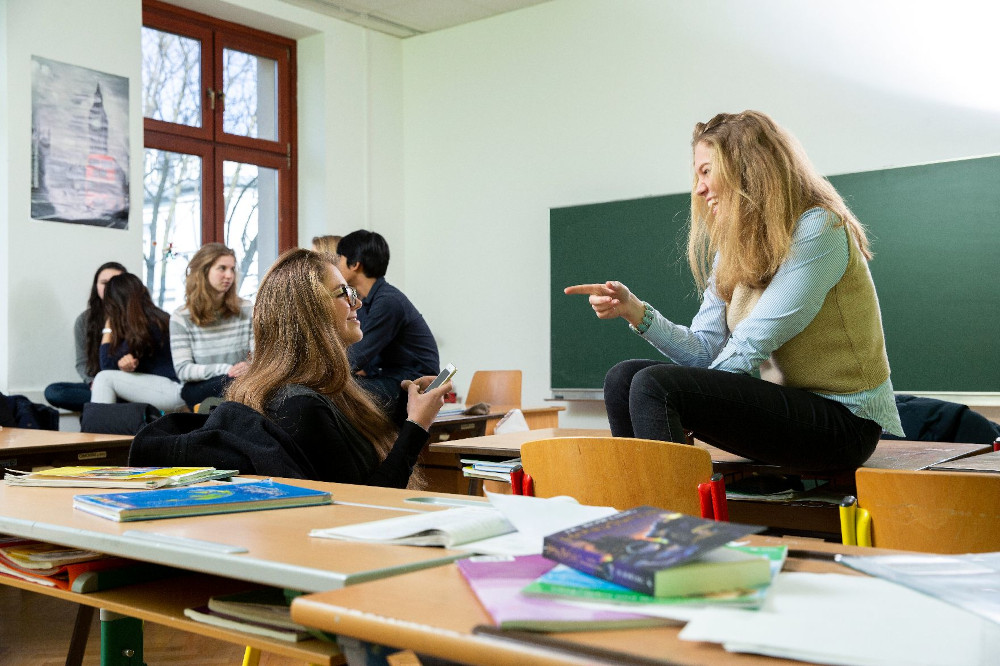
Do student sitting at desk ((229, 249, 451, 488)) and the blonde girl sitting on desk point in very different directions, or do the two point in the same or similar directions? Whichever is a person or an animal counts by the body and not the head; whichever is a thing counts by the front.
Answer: very different directions

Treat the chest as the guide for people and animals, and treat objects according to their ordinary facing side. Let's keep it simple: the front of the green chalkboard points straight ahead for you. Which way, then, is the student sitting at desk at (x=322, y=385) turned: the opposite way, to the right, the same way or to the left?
the opposite way

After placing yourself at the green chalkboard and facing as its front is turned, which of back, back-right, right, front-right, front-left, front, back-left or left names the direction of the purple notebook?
front-left

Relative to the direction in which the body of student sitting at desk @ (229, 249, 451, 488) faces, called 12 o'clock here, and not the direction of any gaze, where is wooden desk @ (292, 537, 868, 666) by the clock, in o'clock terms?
The wooden desk is roughly at 3 o'clock from the student sitting at desk.

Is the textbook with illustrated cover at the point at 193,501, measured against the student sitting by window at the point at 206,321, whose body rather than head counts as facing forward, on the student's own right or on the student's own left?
on the student's own right

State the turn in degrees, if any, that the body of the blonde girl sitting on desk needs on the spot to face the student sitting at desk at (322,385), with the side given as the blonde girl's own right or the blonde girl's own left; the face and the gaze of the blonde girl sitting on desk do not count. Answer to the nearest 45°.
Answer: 0° — they already face them

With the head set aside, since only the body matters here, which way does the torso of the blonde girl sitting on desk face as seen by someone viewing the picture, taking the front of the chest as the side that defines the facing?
to the viewer's left

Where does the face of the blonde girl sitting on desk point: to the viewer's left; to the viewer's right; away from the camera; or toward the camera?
to the viewer's left

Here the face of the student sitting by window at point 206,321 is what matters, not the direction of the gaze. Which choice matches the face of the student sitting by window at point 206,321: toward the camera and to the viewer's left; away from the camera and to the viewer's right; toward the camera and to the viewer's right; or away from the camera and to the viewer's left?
toward the camera and to the viewer's right

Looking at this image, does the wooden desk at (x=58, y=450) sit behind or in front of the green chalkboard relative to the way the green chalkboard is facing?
in front

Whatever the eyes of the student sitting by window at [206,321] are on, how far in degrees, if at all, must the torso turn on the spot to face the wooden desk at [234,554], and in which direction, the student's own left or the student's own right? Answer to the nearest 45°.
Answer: approximately 45° to the student's own right

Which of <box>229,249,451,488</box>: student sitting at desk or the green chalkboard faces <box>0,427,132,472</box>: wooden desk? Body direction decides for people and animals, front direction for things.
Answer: the green chalkboard

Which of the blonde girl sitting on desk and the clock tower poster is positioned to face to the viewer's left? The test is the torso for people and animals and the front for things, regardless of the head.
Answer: the blonde girl sitting on desk

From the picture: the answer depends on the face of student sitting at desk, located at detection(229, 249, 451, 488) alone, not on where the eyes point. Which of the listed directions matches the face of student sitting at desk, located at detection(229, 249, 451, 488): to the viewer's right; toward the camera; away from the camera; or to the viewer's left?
to the viewer's right
